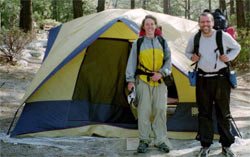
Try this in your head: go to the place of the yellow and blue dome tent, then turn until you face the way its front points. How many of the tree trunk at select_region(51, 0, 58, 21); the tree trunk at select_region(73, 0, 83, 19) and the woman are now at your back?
2

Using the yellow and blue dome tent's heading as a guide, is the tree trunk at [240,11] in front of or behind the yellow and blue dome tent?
behind

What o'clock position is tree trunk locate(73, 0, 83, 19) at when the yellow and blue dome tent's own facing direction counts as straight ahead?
The tree trunk is roughly at 6 o'clock from the yellow and blue dome tent.

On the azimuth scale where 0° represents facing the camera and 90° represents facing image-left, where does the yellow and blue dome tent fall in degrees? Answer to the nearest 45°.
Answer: approximately 0°

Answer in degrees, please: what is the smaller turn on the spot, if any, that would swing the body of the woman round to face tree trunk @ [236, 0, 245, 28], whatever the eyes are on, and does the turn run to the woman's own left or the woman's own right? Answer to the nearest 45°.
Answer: approximately 180°

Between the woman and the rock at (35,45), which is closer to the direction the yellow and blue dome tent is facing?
the woman

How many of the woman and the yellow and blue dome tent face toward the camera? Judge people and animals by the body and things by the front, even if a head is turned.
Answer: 2

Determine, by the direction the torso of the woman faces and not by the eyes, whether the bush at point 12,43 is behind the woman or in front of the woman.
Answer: behind

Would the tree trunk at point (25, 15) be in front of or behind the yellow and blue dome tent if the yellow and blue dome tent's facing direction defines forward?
behind

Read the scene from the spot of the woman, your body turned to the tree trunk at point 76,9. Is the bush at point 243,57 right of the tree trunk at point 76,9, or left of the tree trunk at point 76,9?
right

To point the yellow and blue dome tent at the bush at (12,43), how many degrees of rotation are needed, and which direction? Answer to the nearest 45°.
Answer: approximately 135° to its right
